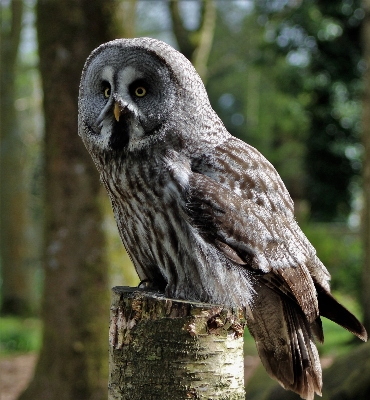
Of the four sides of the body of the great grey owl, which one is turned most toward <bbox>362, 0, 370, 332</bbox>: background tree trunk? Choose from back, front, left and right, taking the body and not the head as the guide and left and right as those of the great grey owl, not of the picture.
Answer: back

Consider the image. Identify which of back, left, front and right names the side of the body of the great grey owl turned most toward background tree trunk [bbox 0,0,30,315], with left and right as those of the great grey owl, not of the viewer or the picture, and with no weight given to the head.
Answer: right

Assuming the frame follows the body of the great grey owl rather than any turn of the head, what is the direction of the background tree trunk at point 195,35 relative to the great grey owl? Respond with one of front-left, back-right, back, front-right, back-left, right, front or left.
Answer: back-right

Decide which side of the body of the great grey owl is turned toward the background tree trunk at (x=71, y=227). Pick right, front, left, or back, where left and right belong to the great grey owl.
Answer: right

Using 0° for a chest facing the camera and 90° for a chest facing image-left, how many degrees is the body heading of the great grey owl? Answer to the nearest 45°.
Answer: approximately 45°
